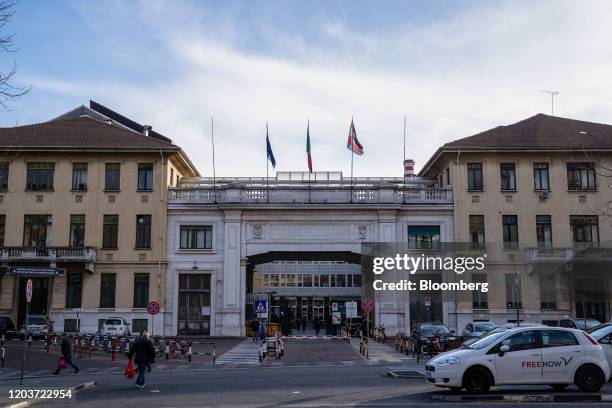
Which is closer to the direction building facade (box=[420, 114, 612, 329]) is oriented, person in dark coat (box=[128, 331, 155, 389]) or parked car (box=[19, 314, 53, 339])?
the person in dark coat

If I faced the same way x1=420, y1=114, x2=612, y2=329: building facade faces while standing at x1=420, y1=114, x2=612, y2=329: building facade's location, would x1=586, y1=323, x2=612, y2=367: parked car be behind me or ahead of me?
ahead

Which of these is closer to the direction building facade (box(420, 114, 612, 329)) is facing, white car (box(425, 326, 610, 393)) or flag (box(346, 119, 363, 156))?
the white car

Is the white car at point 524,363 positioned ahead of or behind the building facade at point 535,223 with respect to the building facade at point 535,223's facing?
ahead

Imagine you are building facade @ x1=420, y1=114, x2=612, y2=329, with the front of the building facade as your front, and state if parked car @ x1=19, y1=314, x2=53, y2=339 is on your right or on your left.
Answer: on your right

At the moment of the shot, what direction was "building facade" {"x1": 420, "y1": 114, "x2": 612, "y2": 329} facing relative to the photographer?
facing the viewer

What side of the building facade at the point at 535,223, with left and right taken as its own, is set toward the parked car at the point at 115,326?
right

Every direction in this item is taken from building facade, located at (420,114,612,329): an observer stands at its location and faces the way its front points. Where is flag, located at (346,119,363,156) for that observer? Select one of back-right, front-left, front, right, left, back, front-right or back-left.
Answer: right

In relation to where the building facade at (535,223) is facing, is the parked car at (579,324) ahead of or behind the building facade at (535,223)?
ahead

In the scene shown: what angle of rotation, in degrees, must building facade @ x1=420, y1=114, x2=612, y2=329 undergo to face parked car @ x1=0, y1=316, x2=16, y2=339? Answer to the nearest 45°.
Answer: approximately 90° to its right

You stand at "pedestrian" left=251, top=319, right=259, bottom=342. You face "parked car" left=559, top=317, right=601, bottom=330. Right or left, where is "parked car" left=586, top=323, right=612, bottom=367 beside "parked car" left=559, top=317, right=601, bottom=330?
right

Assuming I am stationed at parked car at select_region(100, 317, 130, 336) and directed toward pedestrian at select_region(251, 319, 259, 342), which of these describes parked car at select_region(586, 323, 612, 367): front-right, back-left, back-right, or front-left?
front-right

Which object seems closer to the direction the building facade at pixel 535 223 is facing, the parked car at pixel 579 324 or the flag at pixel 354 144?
the parked car

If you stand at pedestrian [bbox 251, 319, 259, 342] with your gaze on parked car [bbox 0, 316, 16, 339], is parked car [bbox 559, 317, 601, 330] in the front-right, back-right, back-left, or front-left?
back-left
